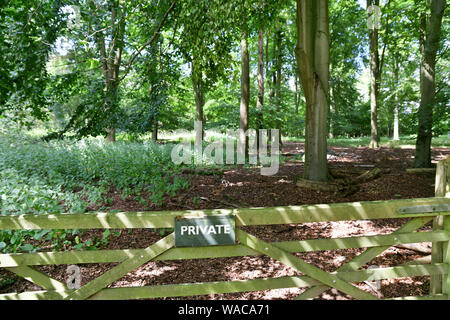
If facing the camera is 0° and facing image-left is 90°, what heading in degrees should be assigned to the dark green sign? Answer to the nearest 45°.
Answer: approximately 0°
